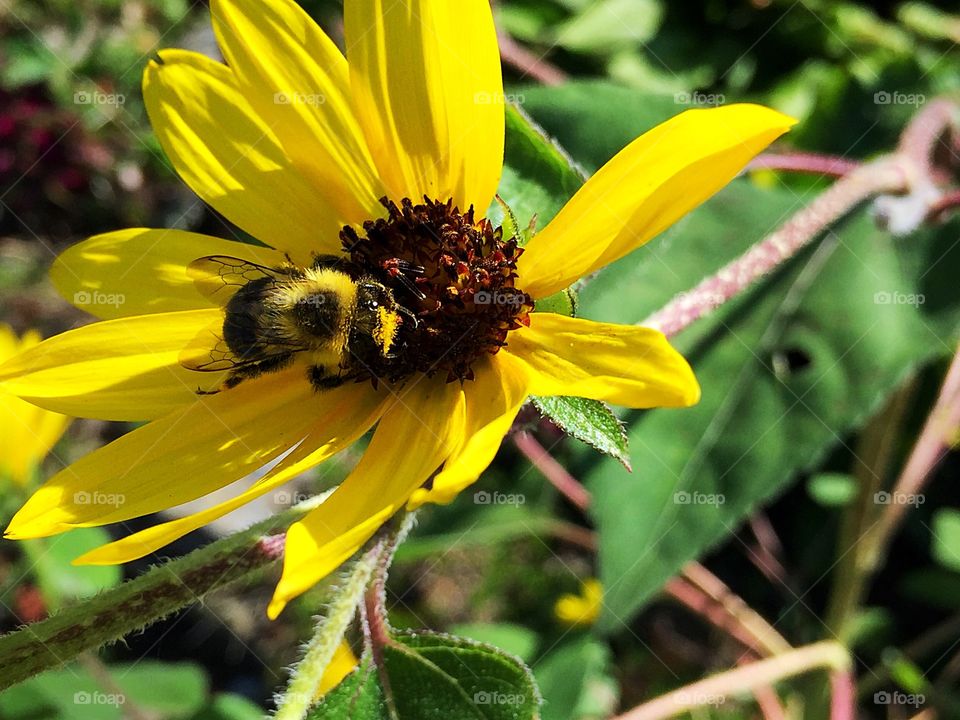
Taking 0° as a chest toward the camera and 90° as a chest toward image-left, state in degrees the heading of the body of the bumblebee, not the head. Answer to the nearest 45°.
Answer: approximately 270°
